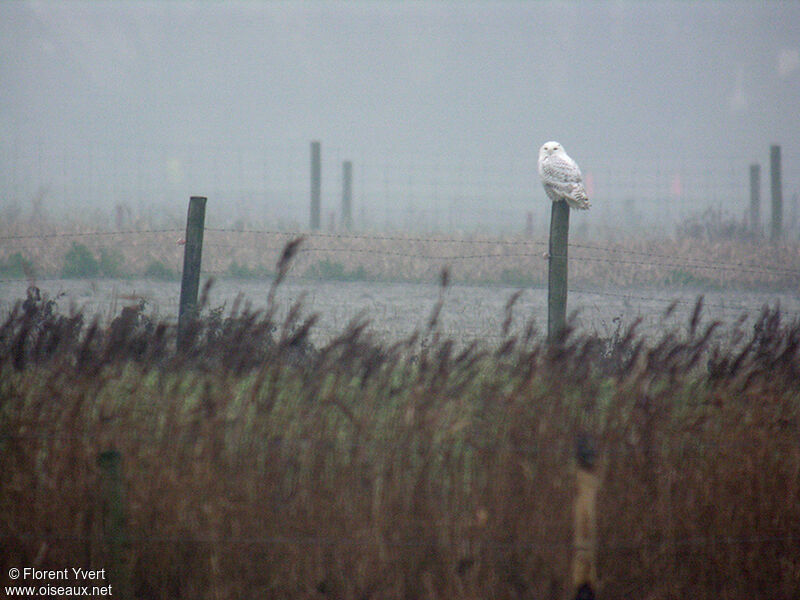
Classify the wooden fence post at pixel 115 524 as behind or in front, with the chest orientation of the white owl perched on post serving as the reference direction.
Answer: in front

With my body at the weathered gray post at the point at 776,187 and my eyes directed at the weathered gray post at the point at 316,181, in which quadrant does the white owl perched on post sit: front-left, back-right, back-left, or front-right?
front-left

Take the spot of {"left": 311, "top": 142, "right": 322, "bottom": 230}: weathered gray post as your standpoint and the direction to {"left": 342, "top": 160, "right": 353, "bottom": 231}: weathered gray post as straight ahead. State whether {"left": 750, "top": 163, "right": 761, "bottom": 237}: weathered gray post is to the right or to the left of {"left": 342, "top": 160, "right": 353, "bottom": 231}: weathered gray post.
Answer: right

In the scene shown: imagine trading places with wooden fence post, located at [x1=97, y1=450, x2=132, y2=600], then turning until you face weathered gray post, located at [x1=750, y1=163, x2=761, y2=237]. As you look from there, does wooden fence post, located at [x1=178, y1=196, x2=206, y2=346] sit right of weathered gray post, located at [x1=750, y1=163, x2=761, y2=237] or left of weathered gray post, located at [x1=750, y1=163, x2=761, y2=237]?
left

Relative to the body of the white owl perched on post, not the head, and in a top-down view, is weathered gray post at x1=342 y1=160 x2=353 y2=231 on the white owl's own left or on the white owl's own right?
on the white owl's own right

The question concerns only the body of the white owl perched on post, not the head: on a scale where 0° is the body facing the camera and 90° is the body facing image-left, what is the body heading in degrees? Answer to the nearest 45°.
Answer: approximately 45°

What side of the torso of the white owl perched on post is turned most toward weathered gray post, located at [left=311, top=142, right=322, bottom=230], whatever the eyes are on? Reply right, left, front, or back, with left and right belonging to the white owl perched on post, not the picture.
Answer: right

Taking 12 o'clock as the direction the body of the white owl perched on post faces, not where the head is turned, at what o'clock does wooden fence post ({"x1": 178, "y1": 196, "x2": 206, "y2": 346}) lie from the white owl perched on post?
The wooden fence post is roughly at 1 o'clock from the white owl perched on post.

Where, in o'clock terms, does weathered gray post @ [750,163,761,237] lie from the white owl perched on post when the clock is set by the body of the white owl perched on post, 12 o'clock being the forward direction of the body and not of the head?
The weathered gray post is roughly at 5 o'clock from the white owl perched on post.

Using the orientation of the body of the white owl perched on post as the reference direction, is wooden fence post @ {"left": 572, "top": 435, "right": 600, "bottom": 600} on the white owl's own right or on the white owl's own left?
on the white owl's own left

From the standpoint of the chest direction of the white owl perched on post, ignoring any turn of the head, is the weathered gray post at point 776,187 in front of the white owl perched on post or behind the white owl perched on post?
behind
